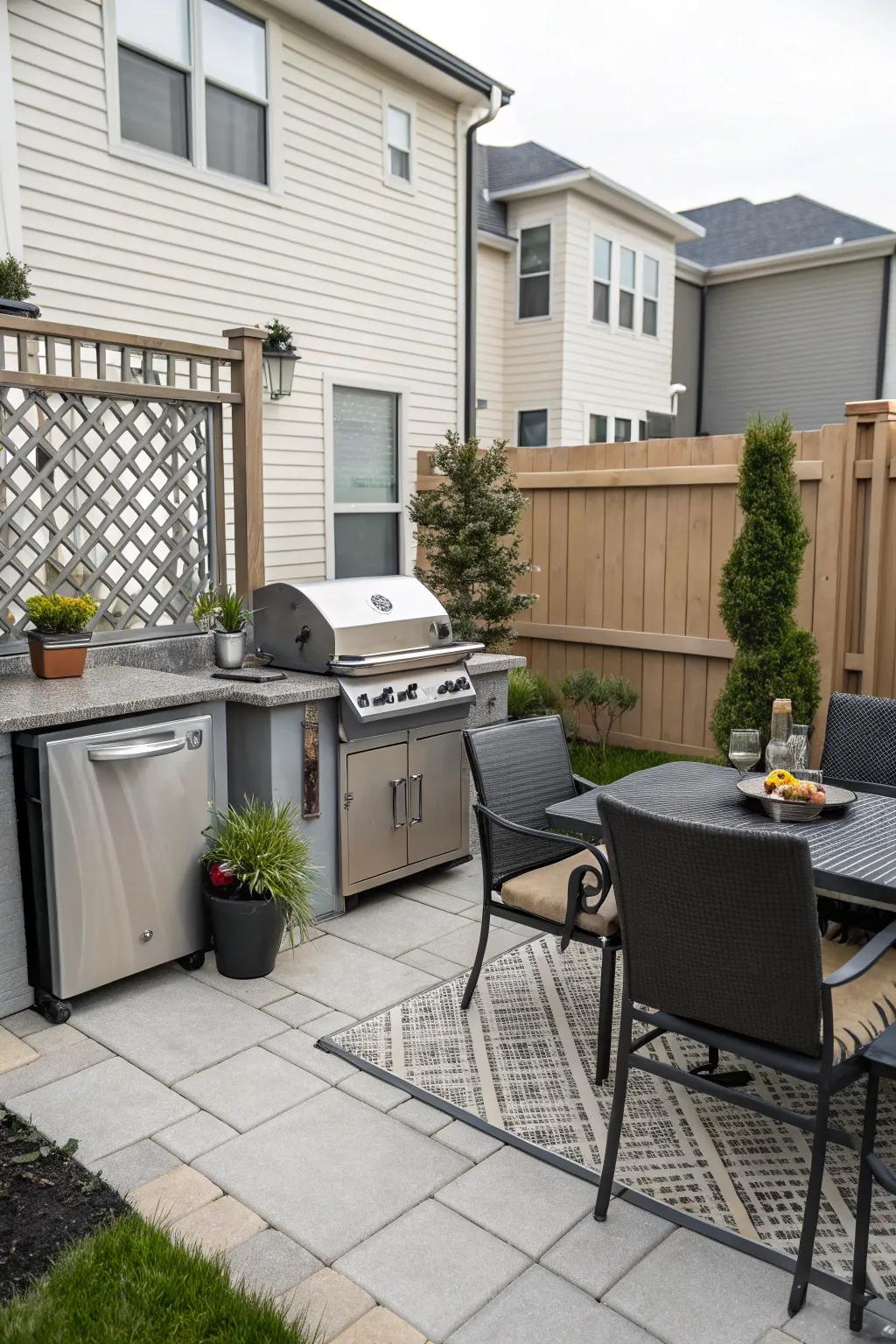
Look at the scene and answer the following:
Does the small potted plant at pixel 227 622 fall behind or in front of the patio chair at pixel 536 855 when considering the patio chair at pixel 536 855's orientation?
behind

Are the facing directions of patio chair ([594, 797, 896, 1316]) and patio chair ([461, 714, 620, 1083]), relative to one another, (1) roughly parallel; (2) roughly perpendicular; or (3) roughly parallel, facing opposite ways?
roughly perpendicular

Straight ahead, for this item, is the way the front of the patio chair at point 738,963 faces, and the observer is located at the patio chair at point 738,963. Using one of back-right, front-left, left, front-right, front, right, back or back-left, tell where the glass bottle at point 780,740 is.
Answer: front-left

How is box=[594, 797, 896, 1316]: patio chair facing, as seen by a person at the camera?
facing away from the viewer and to the right of the viewer

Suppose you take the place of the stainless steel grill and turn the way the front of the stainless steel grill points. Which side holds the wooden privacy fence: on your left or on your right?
on your left

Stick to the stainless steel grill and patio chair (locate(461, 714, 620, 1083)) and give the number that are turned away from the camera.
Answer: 0

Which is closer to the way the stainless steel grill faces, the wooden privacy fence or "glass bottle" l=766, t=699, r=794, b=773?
the glass bottle

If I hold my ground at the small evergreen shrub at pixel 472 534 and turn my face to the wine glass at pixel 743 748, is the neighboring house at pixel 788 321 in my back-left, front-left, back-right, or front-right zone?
back-left

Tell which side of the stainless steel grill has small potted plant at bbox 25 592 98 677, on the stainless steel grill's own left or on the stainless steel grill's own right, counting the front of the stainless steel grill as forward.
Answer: on the stainless steel grill's own right

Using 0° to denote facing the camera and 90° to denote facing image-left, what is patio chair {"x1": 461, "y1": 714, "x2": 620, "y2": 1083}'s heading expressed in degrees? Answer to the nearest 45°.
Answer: approximately 315°
